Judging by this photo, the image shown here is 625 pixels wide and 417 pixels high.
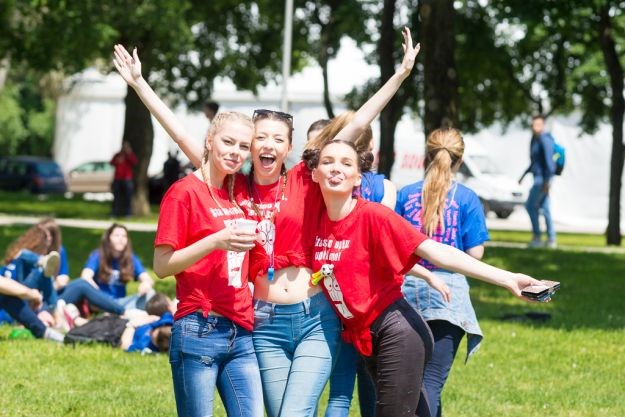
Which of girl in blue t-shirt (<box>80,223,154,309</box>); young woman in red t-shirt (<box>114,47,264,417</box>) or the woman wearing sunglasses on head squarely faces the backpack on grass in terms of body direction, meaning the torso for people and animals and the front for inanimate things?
the girl in blue t-shirt

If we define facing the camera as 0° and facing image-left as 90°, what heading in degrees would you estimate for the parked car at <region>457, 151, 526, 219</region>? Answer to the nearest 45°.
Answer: approximately 315°

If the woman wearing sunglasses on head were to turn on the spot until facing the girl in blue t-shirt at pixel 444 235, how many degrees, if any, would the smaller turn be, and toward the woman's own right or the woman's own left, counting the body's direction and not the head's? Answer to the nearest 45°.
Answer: approximately 135° to the woman's own left

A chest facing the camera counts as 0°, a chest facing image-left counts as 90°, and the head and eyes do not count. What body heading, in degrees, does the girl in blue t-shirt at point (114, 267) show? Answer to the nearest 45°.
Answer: approximately 0°

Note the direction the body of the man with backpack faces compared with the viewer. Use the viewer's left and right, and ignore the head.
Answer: facing to the left of the viewer

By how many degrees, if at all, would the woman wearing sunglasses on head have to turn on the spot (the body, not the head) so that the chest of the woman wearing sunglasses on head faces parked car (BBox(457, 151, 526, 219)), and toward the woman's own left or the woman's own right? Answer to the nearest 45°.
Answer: approximately 180°
